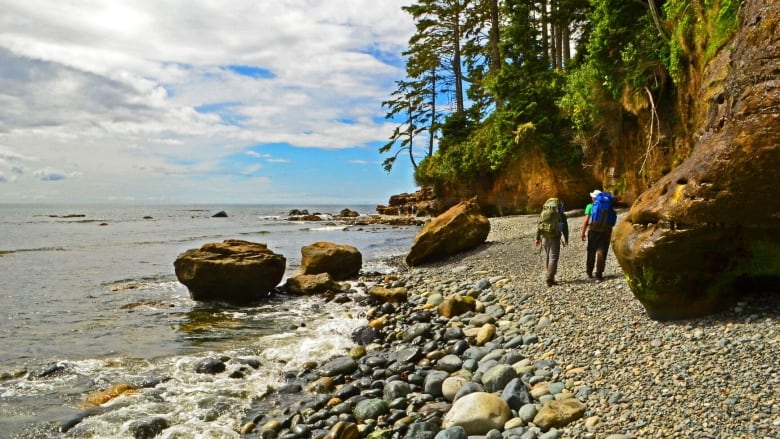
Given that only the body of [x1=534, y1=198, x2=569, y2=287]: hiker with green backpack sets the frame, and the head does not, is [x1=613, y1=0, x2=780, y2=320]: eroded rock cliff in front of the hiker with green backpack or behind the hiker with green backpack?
behind

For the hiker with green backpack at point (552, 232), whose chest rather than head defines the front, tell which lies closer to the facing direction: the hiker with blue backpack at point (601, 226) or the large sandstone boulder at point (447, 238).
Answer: the large sandstone boulder

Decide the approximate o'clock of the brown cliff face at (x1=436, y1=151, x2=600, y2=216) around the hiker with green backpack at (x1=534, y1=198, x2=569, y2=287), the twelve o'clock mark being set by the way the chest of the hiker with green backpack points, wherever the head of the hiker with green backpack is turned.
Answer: The brown cliff face is roughly at 12 o'clock from the hiker with green backpack.

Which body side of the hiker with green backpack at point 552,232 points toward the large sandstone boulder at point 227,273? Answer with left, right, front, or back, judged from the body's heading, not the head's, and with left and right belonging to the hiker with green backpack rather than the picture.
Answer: left

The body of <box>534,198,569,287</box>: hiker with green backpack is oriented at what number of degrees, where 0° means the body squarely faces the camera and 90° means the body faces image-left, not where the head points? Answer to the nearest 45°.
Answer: approximately 180°

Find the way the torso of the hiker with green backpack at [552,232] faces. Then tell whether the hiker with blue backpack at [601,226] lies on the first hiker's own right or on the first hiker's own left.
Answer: on the first hiker's own right
